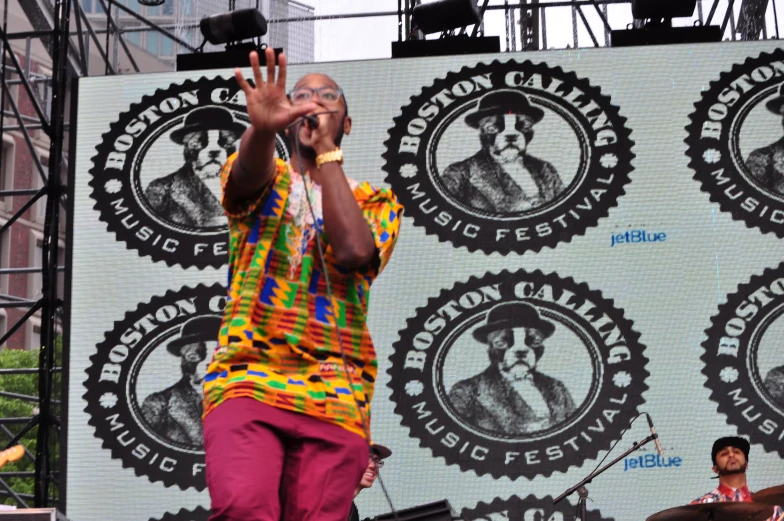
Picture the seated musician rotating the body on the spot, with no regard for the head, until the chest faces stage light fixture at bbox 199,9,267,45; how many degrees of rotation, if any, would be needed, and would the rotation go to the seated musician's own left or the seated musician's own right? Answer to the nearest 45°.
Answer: approximately 90° to the seated musician's own right

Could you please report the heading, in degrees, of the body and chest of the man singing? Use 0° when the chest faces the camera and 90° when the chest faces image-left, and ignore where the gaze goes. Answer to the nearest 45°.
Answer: approximately 0°

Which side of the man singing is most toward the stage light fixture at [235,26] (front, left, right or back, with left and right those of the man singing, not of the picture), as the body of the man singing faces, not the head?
back
